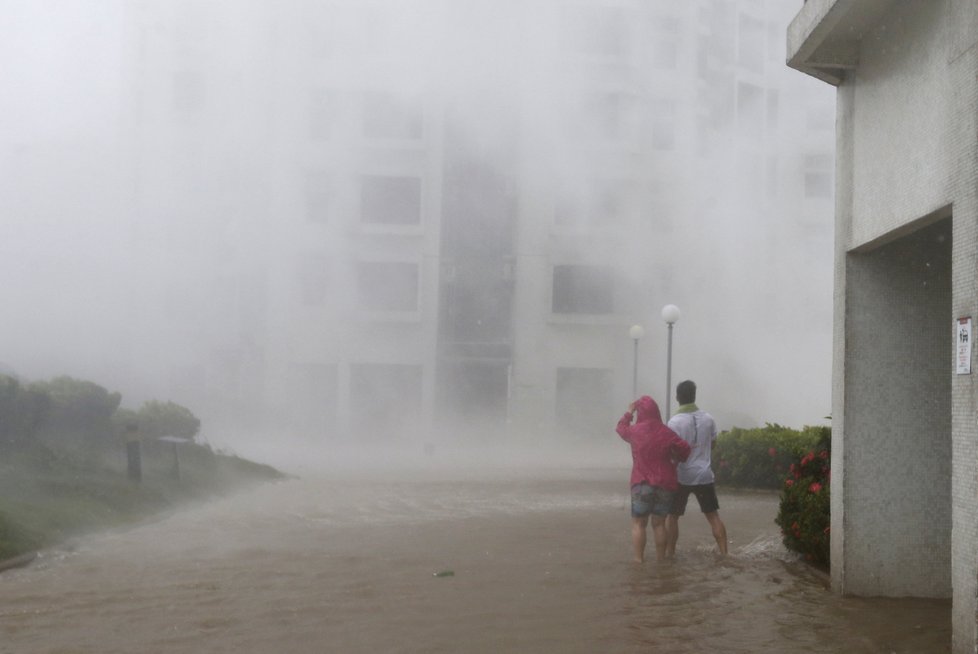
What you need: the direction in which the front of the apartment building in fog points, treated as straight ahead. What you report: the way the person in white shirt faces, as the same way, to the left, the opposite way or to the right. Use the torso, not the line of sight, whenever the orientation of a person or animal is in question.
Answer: the opposite way

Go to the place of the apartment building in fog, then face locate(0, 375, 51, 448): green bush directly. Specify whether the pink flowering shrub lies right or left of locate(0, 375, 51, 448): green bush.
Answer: left

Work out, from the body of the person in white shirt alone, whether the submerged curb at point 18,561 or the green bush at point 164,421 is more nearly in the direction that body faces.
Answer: the green bush

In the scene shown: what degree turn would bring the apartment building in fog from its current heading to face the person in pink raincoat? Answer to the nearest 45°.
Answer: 0° — it already faces them

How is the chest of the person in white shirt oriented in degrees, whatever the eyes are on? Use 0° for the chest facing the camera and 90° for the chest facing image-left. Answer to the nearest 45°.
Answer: approximately 180°

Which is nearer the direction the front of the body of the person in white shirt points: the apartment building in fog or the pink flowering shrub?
the apartment building in fog

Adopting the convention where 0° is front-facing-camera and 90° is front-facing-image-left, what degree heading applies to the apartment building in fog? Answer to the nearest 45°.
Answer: approximately 0°

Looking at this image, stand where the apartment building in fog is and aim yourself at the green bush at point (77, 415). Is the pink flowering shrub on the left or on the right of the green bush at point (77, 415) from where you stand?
left

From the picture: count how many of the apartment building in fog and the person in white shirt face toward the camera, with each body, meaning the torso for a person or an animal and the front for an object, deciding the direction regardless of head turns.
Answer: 1
